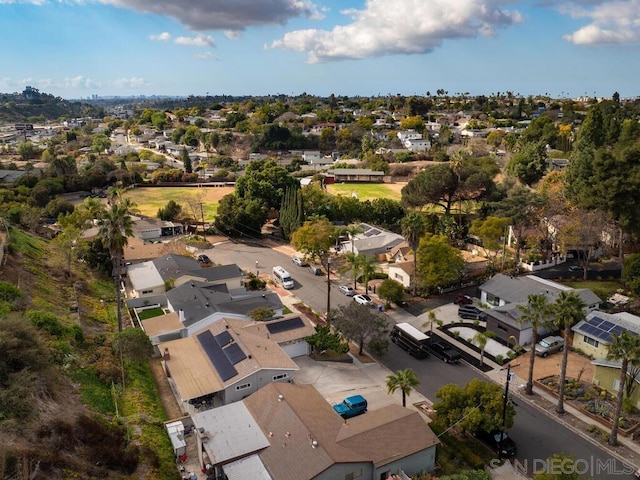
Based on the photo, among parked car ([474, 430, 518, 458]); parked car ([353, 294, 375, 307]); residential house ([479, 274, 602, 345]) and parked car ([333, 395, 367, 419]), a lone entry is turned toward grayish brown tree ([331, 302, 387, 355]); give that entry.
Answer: the residential house

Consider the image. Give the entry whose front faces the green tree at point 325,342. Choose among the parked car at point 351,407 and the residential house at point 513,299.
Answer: the residential house

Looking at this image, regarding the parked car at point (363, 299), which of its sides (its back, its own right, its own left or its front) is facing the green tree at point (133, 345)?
left

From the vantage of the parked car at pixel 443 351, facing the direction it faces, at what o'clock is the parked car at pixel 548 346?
the parked car at pixel 548 346 is roughly at 4 o'clock from the parked car at pixel 443 351.

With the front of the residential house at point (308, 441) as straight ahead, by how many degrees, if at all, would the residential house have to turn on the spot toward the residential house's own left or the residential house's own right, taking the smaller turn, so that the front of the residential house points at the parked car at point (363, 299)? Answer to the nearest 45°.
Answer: approximately 45° to the residential house's own left

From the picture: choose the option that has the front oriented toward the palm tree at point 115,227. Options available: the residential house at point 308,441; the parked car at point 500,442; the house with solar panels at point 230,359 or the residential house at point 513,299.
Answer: the residential house at point 513,299

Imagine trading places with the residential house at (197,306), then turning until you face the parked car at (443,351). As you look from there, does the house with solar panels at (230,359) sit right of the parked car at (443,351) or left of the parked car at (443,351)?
right

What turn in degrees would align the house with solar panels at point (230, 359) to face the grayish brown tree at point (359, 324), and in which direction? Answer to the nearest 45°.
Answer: approximately 45° to its left

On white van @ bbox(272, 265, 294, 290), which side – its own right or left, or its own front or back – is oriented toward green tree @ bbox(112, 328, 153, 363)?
right

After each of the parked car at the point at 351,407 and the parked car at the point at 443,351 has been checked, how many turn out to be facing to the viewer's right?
0

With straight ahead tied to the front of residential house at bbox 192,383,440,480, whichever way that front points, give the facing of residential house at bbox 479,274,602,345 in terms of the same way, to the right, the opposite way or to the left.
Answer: the opposite way

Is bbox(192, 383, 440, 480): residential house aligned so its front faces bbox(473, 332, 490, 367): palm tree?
yes

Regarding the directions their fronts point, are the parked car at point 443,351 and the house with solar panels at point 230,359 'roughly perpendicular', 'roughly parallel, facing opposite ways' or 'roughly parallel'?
roughly perpendicular

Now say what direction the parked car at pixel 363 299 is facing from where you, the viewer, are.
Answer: facing away from the viewer and to the left of the viewer

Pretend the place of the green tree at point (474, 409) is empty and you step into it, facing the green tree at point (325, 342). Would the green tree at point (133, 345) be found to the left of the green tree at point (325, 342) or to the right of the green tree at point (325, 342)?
left

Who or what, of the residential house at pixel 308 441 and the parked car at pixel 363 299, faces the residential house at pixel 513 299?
the residential house at pixel 308 441
